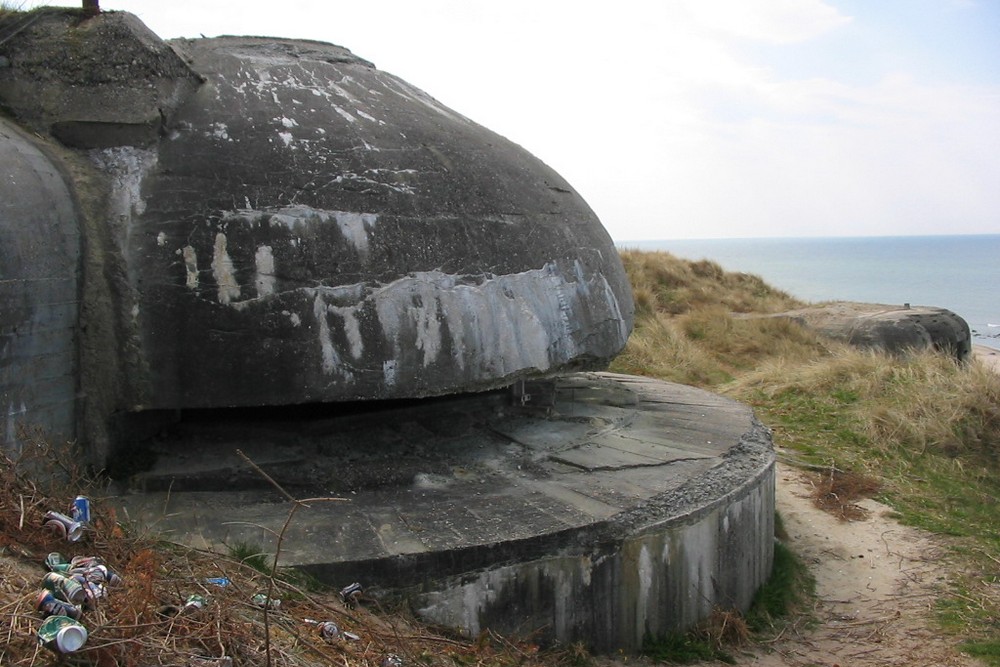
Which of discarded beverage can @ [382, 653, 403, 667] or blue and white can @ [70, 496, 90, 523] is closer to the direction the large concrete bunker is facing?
the discarded beverage can

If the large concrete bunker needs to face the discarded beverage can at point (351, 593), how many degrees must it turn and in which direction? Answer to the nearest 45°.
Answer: approximately 90° to its right

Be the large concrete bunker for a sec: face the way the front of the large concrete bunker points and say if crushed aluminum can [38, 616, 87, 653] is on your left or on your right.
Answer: on your right

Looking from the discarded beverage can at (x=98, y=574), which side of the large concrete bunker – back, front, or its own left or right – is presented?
right

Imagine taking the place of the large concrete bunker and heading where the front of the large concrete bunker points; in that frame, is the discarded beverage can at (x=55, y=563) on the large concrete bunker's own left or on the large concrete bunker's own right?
on the large concrete bunker's own right

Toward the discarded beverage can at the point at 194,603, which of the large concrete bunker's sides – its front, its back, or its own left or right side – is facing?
right
